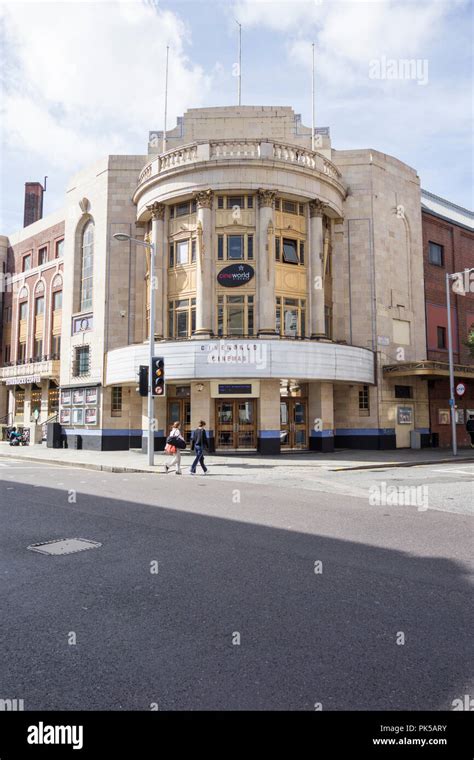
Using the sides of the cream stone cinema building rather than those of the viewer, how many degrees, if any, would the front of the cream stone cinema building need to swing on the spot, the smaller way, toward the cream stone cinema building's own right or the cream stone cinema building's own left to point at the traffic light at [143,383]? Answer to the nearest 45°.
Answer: approximately 45° to the cream stone cinema building's own right

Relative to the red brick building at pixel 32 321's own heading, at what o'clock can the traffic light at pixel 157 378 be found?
The traffic light is roughly at 10 o'clock from the red brick building.

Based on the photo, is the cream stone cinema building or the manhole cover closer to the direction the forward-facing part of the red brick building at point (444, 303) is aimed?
the manhole cover

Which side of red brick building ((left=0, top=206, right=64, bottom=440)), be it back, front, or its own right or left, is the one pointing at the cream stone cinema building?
left

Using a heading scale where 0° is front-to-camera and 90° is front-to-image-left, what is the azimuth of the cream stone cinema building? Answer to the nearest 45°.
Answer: approximately 0°

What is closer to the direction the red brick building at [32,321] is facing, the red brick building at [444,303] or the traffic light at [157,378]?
the traffic light

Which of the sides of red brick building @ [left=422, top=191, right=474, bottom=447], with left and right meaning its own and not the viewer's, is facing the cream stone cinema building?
right

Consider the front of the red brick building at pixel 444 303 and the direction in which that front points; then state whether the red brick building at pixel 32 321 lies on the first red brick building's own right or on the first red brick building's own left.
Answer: on the first red brick building's own right

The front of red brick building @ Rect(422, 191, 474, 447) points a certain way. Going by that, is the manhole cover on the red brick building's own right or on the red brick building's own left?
on the red brick building's own right

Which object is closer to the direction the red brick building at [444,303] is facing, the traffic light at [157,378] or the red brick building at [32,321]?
the traffic light

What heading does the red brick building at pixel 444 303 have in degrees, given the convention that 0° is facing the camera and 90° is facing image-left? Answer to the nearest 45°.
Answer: approximately 315°
